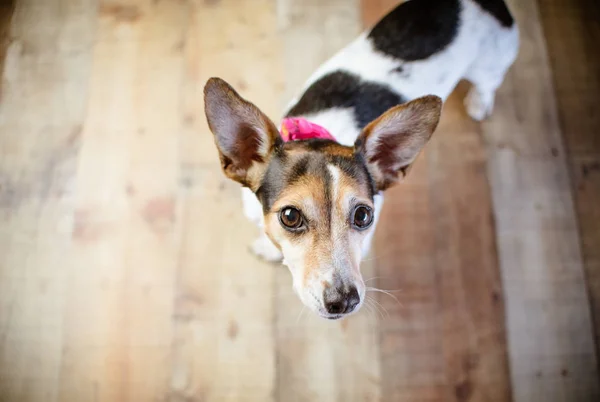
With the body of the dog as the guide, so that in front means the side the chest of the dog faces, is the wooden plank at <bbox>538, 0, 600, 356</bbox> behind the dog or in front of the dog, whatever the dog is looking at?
behind

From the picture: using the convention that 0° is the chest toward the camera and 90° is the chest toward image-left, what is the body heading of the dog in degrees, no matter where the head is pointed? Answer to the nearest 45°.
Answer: approximately 45°
